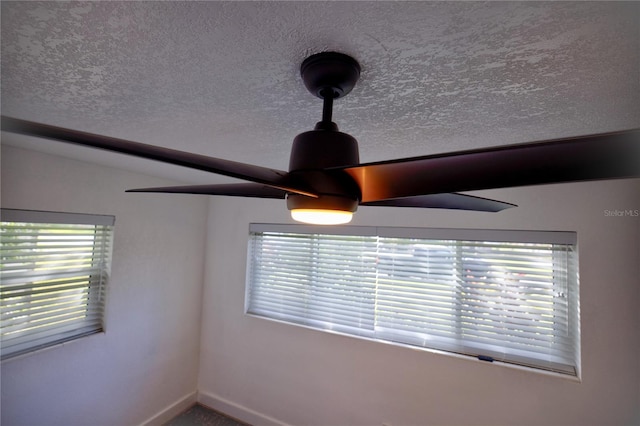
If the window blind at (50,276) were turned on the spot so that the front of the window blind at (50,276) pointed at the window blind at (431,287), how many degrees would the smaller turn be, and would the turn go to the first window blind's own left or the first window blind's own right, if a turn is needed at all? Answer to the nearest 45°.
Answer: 0° — it already faces it

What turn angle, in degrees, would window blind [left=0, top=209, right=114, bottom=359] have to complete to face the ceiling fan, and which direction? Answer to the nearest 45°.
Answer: approximately 45° to its right

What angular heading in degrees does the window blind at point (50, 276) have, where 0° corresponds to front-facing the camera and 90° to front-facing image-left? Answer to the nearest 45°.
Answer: approximately 315°
